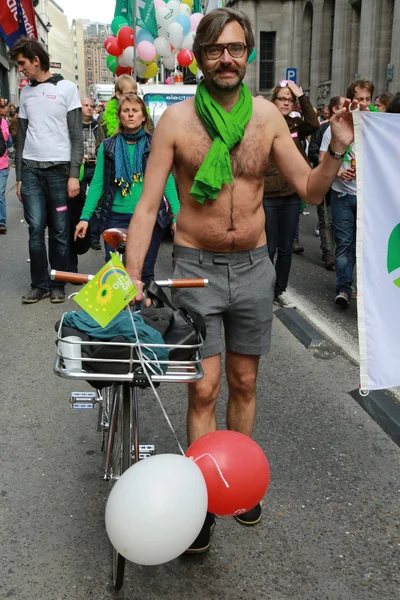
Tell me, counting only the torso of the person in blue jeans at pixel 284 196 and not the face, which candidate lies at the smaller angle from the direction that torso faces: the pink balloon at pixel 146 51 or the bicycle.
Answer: the bicycle

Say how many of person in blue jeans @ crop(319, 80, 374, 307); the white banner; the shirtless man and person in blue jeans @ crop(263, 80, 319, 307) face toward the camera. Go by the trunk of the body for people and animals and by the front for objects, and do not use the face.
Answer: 4

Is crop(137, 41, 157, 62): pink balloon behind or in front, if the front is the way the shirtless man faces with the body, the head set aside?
behind

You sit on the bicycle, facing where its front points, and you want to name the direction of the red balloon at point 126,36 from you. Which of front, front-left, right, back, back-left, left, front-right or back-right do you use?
back

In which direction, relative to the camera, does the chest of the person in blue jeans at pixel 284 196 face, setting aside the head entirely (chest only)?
toward the camera

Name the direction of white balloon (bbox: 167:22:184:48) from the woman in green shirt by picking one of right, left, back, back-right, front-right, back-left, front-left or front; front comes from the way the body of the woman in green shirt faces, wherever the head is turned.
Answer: back

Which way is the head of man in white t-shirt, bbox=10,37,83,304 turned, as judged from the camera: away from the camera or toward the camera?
toward the camera

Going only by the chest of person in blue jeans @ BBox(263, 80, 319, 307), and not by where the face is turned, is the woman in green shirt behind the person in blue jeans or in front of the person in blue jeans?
in front

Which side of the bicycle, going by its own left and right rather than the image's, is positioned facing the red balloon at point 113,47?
back

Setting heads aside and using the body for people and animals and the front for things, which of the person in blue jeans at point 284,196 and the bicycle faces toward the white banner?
the person in blue jeans

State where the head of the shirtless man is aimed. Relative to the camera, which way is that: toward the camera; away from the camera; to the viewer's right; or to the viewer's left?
toward the camera

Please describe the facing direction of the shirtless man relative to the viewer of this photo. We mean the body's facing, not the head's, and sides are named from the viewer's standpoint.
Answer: facing the viewer

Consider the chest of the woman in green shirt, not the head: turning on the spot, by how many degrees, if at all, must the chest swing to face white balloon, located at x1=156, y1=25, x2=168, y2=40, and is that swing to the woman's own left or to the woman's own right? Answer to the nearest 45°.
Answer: approximately 180°

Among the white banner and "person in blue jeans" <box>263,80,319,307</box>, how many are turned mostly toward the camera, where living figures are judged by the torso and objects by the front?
2

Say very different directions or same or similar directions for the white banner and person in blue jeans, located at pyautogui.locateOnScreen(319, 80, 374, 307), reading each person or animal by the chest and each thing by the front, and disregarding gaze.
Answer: same or similar directions

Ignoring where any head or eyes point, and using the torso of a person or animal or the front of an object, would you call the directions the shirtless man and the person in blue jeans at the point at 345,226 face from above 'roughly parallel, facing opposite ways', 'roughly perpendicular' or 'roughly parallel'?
roughly parallel

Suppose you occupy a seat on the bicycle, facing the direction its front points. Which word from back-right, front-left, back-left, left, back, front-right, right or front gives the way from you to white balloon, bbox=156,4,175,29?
back
